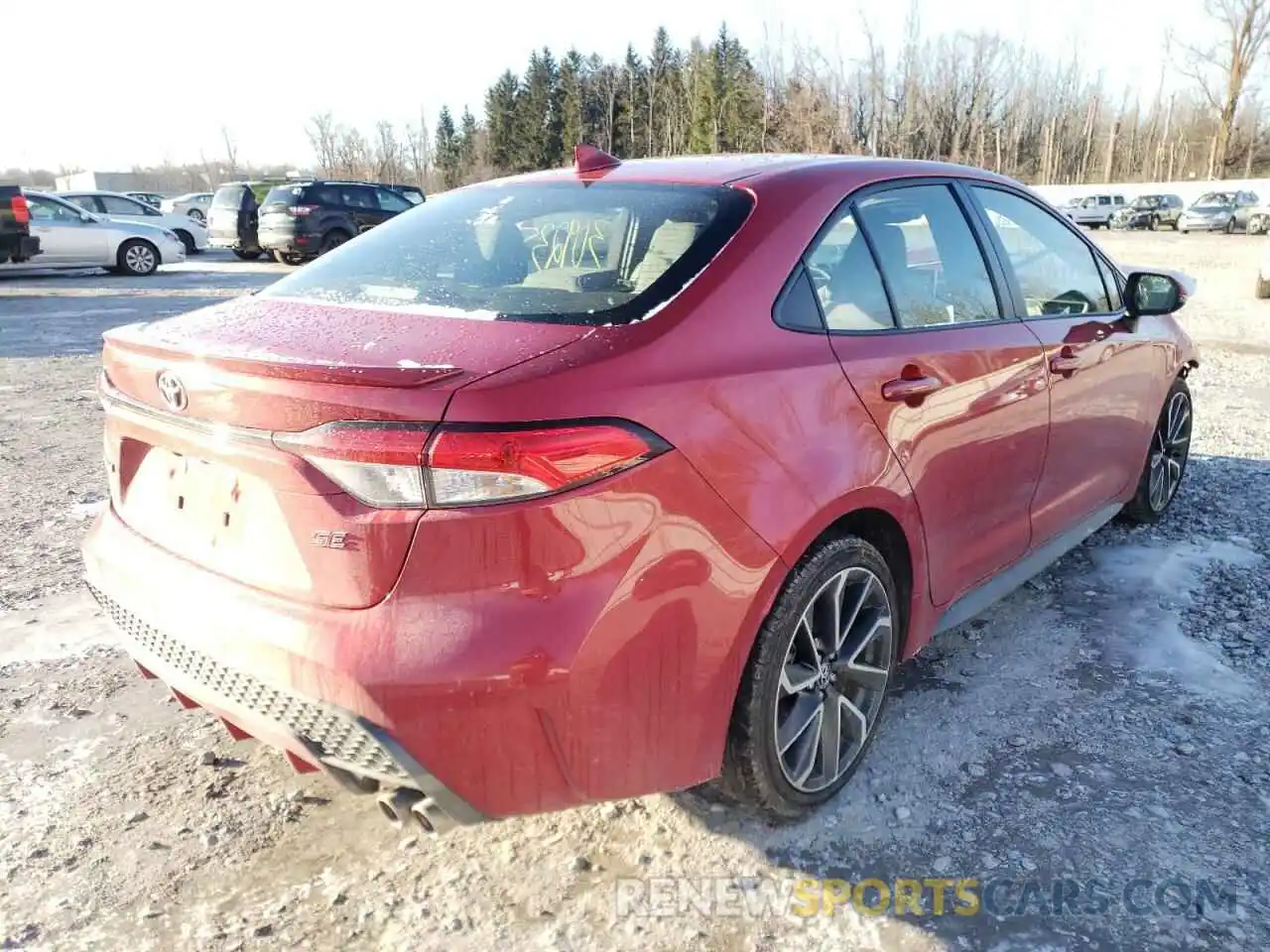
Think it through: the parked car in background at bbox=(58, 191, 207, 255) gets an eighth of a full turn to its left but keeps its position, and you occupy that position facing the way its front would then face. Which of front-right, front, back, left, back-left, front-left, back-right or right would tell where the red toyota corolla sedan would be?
back-right

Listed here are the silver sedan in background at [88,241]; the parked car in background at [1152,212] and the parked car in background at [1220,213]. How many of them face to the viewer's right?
1

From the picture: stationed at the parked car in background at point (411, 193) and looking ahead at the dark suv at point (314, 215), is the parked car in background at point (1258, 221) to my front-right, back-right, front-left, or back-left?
back-left

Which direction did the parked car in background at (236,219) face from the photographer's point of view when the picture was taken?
facing away from the viewer and to the right of the viewer

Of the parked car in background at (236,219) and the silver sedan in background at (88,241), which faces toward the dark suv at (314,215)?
the silver sedan in background

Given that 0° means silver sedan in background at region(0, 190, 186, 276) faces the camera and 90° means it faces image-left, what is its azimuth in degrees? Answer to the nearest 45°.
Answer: approximately 270°

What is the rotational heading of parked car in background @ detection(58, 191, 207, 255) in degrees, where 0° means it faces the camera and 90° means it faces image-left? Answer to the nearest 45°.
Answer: approximately 270°

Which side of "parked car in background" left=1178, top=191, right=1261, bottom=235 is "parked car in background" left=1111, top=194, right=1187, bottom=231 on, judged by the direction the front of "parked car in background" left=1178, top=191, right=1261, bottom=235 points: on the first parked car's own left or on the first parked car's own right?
on the first parked car's own right

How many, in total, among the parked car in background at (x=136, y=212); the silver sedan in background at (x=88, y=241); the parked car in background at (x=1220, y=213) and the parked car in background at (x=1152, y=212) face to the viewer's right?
2

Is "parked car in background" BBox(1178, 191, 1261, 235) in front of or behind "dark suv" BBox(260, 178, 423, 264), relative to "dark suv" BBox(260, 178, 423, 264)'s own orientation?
in front

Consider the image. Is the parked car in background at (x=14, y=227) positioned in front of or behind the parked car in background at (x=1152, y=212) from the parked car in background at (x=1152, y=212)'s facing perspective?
in front

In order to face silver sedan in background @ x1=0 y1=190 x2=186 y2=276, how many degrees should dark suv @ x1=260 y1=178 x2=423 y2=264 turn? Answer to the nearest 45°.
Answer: approximately 135° to its left

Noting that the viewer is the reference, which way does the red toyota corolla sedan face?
facing away from the viewer and to the right of the viewer

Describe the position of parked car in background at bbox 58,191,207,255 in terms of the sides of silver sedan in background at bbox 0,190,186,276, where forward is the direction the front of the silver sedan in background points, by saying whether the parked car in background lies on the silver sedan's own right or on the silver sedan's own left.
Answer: on the silver sedan's own left

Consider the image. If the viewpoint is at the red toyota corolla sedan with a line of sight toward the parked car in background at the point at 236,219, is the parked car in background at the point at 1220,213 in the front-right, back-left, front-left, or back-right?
front-right

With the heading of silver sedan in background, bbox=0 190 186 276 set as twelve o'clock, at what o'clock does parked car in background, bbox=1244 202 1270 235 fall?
The parked car in background is roughly at 12 o'clock from the silver sedan in background.

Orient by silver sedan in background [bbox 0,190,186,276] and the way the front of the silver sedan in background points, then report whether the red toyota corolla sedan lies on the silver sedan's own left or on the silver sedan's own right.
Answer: on the silver sedan's own right

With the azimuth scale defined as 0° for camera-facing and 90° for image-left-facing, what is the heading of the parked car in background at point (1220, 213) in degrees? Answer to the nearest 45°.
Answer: approximately 45°

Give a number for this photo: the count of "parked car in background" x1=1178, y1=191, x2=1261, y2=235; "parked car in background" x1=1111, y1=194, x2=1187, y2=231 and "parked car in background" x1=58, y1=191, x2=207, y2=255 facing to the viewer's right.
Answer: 1
